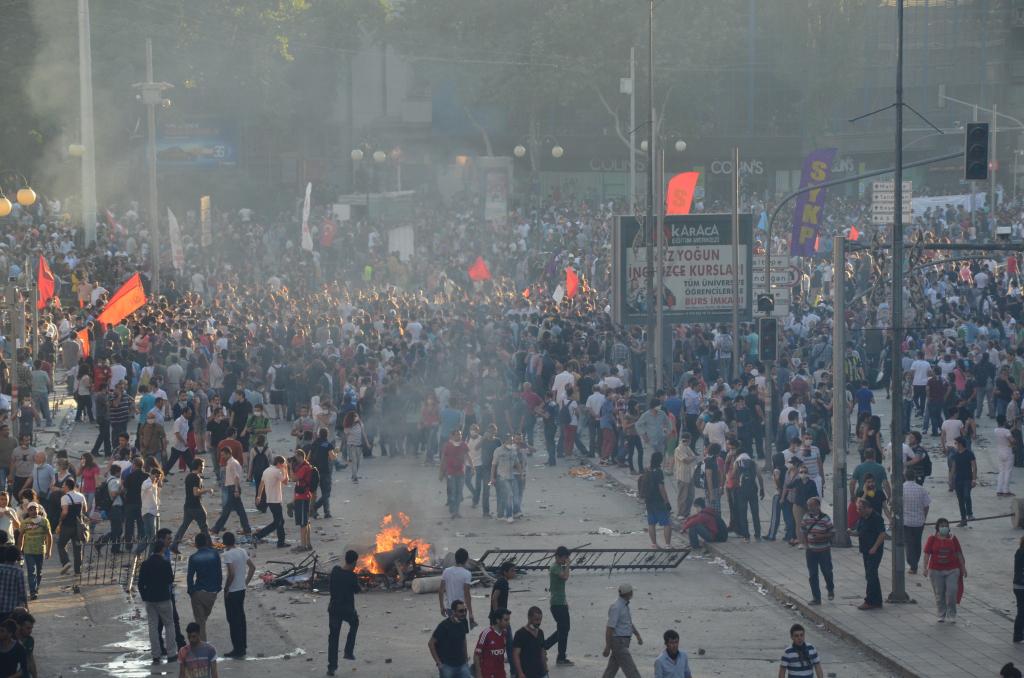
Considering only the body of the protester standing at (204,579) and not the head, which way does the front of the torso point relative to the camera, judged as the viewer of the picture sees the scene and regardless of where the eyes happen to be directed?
away from the camera

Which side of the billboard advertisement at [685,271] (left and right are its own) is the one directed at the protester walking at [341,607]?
front

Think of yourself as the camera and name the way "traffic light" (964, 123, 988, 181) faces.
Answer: facing the viewer

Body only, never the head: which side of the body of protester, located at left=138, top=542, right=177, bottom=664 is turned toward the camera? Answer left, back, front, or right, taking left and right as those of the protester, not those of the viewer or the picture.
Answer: back

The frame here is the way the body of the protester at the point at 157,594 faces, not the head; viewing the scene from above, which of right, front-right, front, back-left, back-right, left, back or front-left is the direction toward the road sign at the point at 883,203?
front-right

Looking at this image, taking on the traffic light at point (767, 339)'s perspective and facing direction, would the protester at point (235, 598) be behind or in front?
in front
